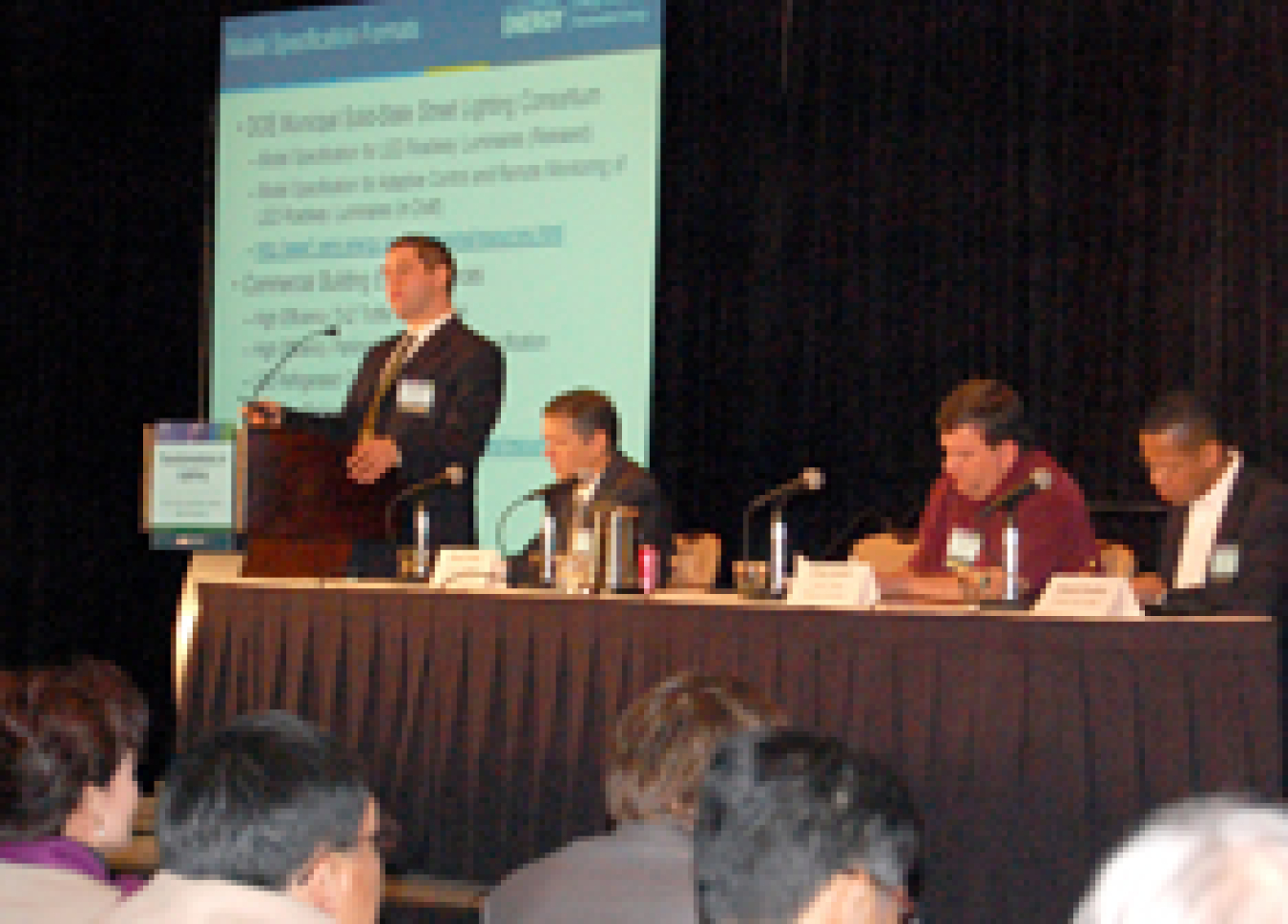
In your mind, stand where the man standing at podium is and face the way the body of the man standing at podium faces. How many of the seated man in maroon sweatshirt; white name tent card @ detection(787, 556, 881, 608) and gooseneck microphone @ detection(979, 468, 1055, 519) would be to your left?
3

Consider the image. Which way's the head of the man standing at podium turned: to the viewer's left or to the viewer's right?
to the viewer's left

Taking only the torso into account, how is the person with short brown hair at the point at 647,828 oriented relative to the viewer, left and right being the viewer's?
facing away from the viewer and to the right of the viewer

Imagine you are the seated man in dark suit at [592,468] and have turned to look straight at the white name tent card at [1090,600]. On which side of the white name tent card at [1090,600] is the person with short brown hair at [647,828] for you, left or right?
right

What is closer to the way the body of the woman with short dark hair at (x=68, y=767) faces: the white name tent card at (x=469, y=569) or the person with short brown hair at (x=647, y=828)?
the white name tent card

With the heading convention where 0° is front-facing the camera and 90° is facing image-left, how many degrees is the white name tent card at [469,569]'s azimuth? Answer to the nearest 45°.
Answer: approximately 0°

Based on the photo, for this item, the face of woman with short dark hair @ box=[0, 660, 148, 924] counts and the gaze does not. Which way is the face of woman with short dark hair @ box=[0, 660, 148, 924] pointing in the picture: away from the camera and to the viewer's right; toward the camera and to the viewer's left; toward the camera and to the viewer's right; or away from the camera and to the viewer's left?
away from the camera and to the viewer's right

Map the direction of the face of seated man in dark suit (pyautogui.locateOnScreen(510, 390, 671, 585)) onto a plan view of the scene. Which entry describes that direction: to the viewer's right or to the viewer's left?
to the viewer's left

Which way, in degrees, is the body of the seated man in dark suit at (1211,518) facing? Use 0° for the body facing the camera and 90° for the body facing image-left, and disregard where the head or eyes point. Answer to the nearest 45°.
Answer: approximately 45°
